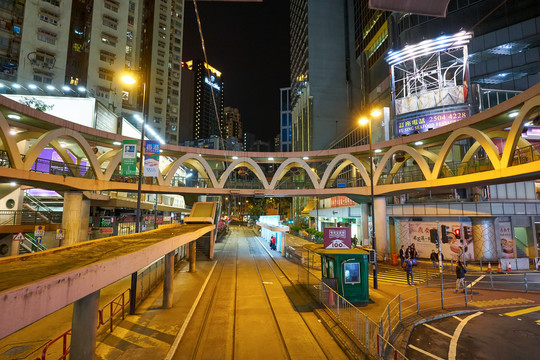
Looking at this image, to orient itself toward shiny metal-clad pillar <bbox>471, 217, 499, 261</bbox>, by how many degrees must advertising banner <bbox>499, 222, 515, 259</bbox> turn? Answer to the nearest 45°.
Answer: approximately 45° to its right

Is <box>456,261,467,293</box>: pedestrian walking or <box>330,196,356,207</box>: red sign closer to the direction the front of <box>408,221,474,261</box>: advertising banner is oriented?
the pedestrian walking

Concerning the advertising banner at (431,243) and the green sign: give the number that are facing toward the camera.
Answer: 2

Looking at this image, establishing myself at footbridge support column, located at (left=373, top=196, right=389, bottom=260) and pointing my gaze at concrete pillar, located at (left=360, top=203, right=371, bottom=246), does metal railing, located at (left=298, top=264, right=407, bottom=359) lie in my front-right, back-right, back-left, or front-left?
back-left

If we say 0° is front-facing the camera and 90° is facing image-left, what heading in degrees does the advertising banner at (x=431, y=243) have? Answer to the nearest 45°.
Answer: approximately 0°

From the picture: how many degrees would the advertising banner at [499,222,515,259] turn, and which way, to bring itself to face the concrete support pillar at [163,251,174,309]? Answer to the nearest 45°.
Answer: approximately 45° to its right
